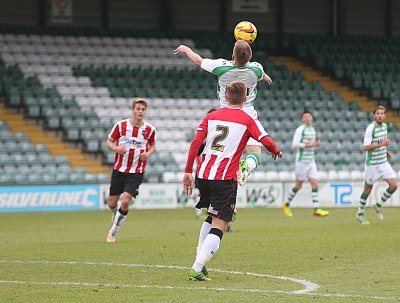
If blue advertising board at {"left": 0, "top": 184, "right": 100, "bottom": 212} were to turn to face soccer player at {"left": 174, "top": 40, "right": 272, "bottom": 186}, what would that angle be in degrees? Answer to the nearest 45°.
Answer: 0° — it already faces them

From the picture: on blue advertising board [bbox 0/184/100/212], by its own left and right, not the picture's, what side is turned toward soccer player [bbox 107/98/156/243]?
front

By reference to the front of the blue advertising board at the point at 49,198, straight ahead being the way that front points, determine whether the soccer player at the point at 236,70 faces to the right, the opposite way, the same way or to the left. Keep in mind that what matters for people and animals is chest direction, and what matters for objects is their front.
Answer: the opposite way

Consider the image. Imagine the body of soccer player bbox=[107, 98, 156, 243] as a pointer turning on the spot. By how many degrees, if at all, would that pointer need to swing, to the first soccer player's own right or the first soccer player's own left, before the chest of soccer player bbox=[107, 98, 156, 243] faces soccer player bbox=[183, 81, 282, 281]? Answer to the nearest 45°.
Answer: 0° — they already face them

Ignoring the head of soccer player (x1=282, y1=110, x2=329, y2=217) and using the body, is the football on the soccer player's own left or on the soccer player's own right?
on the soccer player's own right

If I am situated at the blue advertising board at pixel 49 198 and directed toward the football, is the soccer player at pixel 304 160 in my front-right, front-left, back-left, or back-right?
front-left

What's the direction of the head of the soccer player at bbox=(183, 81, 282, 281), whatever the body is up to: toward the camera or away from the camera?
away from the camera

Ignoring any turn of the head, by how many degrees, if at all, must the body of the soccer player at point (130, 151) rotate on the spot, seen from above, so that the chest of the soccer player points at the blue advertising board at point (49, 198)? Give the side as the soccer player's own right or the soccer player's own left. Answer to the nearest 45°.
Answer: approximately 180°

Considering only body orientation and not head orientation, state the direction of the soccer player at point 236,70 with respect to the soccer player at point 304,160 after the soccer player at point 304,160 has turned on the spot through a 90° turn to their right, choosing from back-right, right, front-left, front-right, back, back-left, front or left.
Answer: front-left

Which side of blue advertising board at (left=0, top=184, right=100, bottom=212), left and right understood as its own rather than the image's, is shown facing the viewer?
front

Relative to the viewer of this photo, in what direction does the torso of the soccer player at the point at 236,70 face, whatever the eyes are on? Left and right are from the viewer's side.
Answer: facing away from the viewer

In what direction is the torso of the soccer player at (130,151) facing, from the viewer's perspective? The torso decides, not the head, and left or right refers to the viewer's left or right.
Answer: facing the viewer
